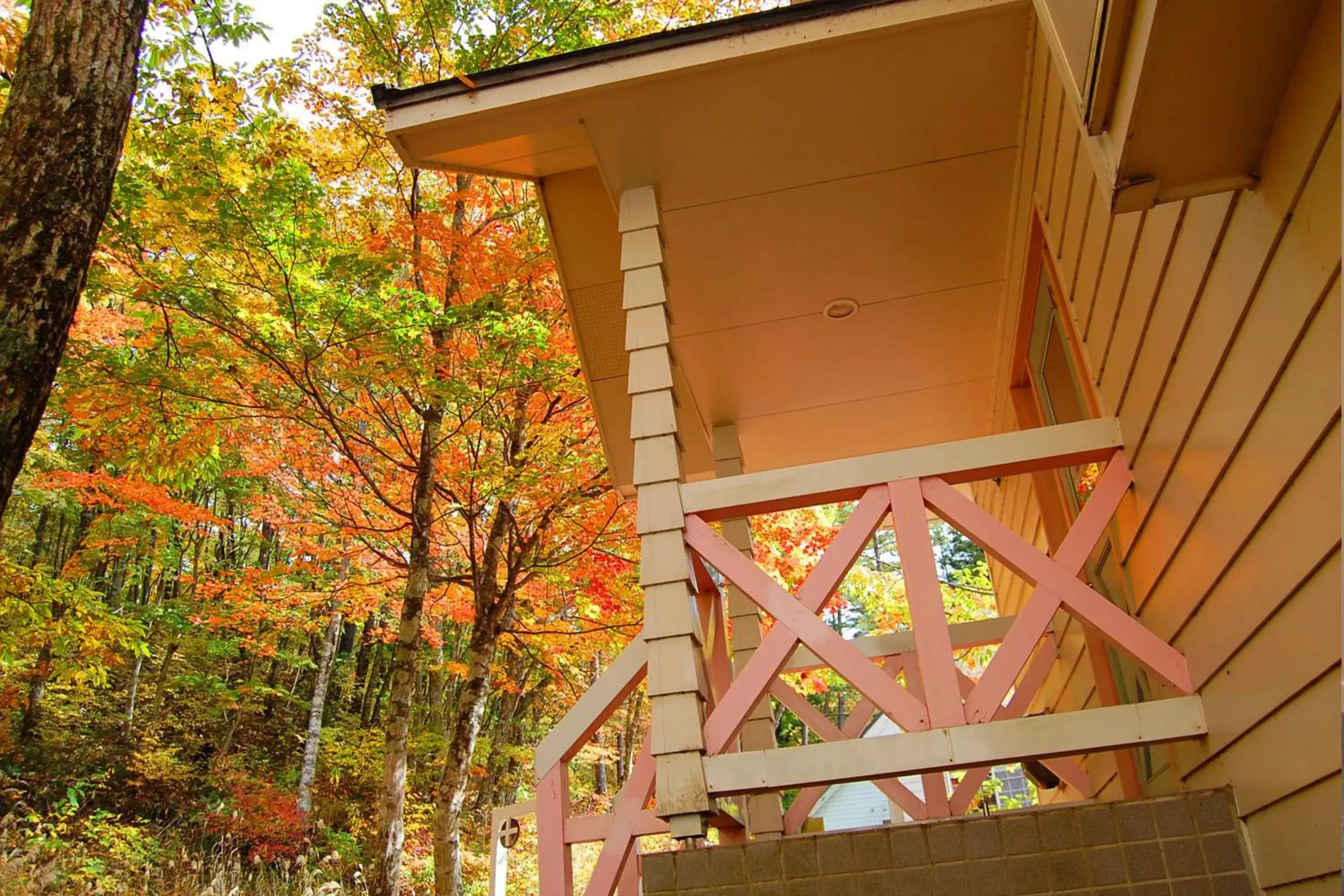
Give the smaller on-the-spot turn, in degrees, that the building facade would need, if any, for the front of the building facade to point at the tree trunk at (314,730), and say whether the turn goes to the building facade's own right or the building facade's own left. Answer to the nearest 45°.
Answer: approximately 45° to the building facade's own right

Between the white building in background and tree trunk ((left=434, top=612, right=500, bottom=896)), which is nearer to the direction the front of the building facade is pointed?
the tree trunk

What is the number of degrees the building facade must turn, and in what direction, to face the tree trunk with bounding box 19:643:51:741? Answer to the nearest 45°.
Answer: approximately 45° to its right

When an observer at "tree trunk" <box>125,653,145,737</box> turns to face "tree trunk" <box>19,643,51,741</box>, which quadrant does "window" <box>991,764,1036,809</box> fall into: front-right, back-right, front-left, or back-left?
back-left

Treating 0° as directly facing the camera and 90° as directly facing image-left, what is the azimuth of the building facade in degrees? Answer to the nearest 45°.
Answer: approximately 90°

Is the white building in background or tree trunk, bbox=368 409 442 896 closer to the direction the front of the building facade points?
the tree trunk

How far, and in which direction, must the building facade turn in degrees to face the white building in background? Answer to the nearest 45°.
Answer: approximately 90° to its right

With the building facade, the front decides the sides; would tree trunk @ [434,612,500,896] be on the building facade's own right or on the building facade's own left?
on the building facade's own right

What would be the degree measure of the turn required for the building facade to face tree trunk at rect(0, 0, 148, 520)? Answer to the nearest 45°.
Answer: approximately 45° to its left
